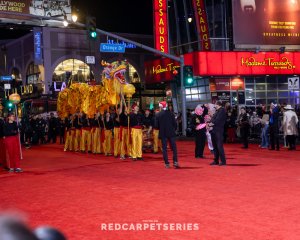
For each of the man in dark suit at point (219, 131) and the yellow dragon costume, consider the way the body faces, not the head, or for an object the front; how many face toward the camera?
0

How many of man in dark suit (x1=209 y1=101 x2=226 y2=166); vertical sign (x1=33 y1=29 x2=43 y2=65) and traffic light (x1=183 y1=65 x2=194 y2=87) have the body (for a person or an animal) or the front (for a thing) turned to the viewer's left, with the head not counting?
1

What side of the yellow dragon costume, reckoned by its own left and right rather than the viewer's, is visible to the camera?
right

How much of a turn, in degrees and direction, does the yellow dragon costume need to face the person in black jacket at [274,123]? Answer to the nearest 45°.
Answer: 0° — it already faces them

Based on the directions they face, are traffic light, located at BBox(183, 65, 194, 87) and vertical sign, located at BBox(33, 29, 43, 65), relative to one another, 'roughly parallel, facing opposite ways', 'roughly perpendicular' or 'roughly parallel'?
roughly parallel

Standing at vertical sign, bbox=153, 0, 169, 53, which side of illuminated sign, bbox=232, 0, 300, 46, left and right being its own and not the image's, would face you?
right

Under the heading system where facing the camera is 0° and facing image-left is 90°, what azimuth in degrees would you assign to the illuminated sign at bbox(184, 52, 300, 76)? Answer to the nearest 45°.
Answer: approximately 0°

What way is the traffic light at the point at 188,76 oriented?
toward the camera

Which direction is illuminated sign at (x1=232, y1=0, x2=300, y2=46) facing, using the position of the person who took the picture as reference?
facing the viewer

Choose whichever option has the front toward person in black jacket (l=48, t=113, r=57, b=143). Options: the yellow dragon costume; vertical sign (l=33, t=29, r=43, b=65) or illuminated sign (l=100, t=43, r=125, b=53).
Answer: the vertical sign

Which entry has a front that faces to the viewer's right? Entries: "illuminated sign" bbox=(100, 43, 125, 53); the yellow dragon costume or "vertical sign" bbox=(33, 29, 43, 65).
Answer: the yellow dragon costume

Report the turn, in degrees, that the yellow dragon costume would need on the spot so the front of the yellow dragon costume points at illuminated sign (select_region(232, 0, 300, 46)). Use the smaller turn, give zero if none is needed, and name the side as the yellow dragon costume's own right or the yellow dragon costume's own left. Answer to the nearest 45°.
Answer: approximately 45° to the yellow dragon costume's own left

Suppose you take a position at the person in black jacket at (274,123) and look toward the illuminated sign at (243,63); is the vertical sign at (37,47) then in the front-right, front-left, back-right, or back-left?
front-left

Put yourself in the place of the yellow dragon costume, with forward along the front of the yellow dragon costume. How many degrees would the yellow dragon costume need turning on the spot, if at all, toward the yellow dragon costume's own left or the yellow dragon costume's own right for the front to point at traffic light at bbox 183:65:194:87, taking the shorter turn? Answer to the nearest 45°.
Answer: approximately 45° to the yellow dragon costume's own left

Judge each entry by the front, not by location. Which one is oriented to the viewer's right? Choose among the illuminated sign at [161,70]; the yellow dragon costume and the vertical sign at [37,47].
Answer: the yellow dragon costume

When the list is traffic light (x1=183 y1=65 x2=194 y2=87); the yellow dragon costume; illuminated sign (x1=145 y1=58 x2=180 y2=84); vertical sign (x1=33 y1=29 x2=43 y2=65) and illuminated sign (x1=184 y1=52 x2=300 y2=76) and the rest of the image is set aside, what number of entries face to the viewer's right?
1

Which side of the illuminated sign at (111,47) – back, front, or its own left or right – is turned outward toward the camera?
front
